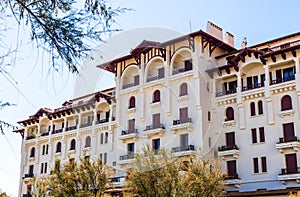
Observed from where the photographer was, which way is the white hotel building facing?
facing the viewer and to the left of the viewer
